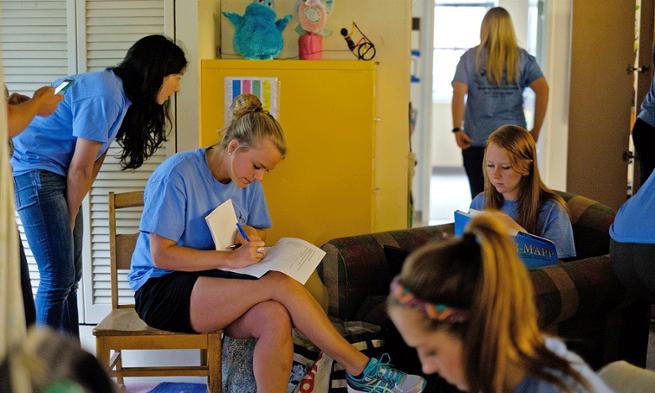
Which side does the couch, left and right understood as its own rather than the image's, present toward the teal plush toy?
right

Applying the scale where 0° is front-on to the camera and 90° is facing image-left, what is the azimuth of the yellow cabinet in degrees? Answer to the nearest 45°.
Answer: approximately 0°

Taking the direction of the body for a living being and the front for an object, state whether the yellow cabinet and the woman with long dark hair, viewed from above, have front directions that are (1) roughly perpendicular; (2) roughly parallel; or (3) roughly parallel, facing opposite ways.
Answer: roughly perpendicular

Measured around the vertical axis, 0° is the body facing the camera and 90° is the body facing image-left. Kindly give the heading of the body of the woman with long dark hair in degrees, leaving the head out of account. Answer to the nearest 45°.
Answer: approximately 270°

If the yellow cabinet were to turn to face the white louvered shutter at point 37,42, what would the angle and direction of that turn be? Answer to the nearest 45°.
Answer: approximately 90° to its right

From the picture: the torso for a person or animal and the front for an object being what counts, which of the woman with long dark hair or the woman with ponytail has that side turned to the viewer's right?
the woman with long dark hair

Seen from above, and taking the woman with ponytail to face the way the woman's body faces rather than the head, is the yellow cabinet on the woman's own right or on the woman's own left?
on the woman's own right

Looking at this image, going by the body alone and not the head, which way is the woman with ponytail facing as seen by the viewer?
to the viewer's left

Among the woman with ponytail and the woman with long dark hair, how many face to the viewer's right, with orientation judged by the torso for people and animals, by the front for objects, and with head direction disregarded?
1

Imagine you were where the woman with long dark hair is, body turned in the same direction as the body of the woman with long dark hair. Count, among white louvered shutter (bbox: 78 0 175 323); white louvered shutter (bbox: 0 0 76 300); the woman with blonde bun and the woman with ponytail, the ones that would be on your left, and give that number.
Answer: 2
